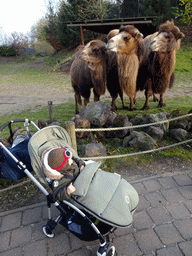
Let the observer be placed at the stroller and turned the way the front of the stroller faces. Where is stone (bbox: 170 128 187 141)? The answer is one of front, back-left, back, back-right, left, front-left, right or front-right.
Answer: left

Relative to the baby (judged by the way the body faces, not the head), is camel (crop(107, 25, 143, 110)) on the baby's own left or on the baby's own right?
on the baby's own left

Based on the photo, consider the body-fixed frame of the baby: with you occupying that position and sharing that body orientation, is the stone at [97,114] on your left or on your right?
on your left

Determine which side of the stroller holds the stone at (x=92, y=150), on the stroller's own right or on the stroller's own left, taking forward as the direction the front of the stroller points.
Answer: on the stroller's own left

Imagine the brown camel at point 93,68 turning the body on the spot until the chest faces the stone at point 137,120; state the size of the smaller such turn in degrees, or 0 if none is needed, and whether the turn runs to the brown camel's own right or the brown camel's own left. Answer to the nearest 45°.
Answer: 0° — it already faces it

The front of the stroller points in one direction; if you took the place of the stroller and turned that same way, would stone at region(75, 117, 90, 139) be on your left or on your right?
on your left

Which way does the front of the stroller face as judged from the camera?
facing the viewer and to the right of the viewer

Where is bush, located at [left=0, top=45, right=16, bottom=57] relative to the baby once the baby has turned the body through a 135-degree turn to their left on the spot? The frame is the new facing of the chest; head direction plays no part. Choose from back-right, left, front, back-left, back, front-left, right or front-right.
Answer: front-right

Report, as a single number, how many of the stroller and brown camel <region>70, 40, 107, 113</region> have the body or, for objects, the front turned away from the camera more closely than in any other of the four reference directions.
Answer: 0
